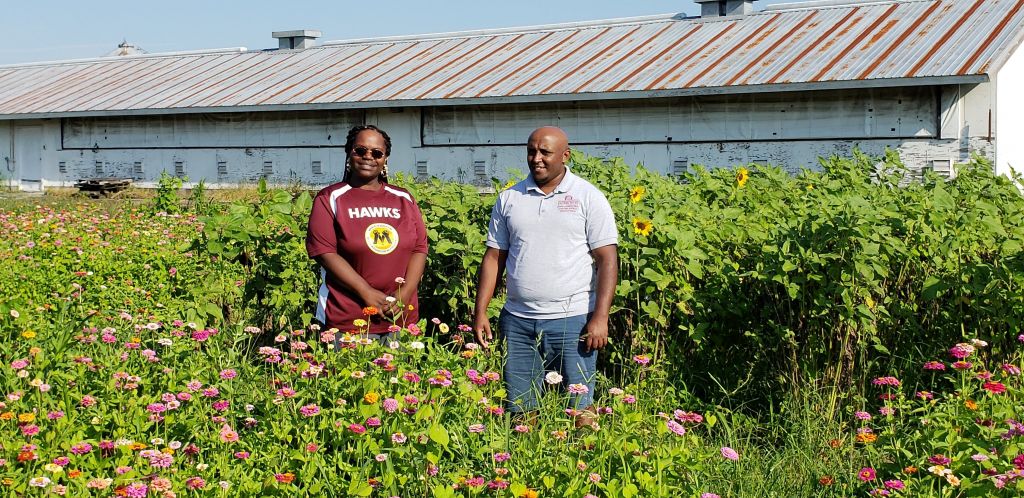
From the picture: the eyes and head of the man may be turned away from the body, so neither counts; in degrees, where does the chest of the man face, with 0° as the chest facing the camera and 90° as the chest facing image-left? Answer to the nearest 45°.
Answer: approximately 0°

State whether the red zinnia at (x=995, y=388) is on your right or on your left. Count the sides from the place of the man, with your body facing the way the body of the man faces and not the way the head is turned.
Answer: on your left

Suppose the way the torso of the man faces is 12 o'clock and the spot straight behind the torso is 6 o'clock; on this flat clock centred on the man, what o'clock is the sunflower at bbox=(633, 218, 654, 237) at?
The sunflower is roughly at 7 o'clock from the man.

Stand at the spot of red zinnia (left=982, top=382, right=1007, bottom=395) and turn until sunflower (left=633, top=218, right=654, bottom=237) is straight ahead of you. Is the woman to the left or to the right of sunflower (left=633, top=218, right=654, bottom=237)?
left

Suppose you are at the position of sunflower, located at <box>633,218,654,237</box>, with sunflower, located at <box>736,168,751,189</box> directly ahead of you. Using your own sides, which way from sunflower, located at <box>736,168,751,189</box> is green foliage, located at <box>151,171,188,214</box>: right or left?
left

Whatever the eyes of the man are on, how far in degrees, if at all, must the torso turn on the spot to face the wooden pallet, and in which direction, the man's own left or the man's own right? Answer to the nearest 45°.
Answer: approximately 135° to the man's own right

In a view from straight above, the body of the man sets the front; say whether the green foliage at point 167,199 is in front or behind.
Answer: behind

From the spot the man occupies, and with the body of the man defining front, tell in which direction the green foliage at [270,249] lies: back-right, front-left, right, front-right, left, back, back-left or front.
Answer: back-right

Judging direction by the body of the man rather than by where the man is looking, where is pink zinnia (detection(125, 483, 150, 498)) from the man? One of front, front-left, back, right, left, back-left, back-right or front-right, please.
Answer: front-right

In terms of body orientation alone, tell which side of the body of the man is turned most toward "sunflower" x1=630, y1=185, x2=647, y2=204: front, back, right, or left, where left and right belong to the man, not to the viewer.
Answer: back
